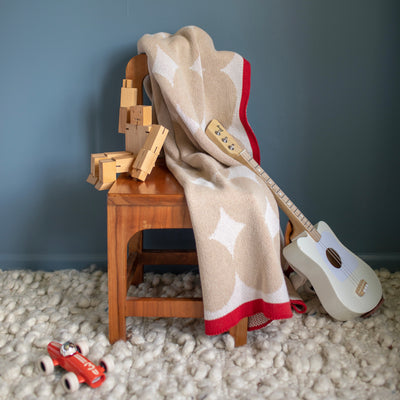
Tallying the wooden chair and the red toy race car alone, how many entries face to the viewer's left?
0

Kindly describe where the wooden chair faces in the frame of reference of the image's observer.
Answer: facing the viewer

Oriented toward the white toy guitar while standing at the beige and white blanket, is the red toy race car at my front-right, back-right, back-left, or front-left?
back-right

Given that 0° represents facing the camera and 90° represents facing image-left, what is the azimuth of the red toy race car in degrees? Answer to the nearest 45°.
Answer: approximately 315°
